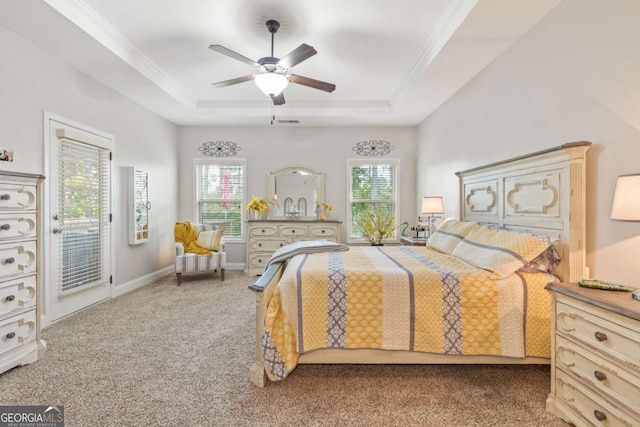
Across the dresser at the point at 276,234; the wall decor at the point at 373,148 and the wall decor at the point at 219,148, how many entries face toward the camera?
3

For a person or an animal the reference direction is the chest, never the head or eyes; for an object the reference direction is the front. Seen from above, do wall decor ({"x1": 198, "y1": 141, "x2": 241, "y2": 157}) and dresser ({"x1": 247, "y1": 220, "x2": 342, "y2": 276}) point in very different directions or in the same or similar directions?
same or similar directions

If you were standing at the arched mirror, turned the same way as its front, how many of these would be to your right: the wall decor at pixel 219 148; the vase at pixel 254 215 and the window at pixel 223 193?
3

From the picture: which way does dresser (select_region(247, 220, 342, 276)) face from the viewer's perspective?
toward the camera

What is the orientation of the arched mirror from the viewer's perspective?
toward the camera

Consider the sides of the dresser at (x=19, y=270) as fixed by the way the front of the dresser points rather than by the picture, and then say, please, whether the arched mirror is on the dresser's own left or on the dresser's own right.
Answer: on the dresser's own left

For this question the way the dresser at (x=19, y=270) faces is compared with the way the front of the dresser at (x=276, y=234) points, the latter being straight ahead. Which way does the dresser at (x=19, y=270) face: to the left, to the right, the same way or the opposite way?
to the left

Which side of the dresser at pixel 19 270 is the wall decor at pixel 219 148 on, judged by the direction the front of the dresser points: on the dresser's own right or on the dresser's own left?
on the dresser's own left

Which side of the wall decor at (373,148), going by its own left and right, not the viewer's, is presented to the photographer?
front

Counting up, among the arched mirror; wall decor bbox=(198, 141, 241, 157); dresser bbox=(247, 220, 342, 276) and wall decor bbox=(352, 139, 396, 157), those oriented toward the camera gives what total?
4

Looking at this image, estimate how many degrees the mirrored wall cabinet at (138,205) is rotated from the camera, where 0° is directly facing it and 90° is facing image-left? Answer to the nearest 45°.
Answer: approximately 315°

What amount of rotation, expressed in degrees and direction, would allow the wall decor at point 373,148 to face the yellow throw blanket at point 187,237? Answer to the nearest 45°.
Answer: approximately 45° to its right

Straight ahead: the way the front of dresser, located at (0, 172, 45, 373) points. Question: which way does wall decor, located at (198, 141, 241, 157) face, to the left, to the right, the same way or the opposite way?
to the right

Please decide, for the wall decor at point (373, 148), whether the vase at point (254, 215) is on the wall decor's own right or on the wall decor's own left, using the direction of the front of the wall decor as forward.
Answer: on the wall decor's own right

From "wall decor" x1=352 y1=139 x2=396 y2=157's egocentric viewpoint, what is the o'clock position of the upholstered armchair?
The upholstered armchair is roughly at 2 o'clock from the wall decor.

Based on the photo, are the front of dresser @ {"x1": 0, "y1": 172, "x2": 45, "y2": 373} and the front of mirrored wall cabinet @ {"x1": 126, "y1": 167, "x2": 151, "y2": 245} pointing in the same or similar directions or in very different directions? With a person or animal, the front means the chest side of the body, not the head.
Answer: same or similar directions

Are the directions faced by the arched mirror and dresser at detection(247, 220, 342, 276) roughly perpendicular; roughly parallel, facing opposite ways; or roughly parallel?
roughly parallel

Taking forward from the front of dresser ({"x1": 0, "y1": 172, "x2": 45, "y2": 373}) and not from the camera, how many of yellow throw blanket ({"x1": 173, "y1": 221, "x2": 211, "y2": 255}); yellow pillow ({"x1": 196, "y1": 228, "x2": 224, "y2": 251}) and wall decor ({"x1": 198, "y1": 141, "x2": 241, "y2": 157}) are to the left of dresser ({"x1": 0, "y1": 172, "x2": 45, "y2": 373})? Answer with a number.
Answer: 3

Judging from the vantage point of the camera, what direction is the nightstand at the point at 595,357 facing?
facing the viewer and to the left of the viewer
